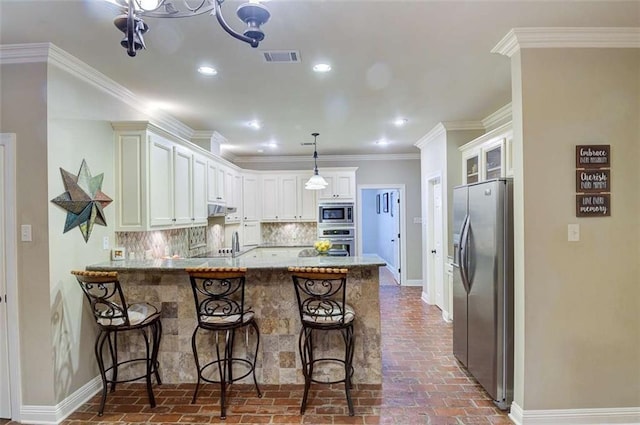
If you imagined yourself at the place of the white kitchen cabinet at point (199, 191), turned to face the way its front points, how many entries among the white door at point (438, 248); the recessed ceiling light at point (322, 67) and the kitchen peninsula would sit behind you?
0

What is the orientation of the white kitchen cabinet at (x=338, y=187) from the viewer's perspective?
toward the camera

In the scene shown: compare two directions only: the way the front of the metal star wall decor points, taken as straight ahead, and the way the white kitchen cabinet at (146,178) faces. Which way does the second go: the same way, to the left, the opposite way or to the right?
the same way

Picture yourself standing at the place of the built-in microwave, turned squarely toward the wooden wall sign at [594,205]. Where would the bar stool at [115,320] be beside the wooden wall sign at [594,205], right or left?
right

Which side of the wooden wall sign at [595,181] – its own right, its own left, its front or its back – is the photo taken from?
front

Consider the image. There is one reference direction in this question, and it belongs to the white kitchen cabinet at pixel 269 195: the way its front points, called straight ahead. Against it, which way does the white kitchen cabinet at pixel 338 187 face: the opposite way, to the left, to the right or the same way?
the same way

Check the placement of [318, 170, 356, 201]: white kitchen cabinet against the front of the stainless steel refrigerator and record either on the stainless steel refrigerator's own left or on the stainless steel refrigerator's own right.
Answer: on the stainless steel refrigerator's own right

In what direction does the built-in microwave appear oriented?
toward the camera

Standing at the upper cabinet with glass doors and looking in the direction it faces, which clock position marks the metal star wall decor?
The metal star wall decor is roughly at 12 o'clock from the upper cabinet with glass doors.

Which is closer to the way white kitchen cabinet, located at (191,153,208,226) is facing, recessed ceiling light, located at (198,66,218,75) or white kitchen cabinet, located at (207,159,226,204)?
the recessed ceiling light

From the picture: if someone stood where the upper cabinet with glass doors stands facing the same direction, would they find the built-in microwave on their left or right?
on their right

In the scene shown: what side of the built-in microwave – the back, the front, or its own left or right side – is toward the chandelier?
front
